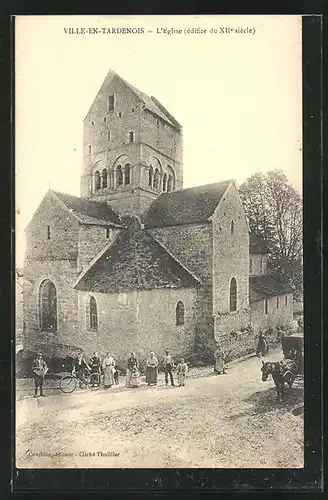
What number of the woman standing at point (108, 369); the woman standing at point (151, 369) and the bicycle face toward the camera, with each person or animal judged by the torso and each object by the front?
2

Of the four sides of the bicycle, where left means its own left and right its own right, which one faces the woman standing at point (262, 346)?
back

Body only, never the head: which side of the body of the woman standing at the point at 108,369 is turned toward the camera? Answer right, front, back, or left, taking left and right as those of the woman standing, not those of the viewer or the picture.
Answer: front

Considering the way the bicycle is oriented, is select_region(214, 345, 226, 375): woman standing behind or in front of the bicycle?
behind

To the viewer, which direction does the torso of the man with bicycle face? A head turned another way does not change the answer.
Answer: toward the camera

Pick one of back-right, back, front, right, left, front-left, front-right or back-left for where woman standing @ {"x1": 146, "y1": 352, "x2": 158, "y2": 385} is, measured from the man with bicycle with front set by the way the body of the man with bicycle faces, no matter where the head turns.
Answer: left

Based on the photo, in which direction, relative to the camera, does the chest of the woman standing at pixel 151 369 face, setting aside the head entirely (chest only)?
toward the camera

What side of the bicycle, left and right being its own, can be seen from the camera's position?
left

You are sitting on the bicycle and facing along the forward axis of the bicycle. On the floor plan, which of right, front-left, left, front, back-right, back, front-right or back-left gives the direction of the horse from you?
back

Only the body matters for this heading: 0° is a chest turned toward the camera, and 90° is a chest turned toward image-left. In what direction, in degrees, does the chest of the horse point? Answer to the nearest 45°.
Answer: approximately 45°
